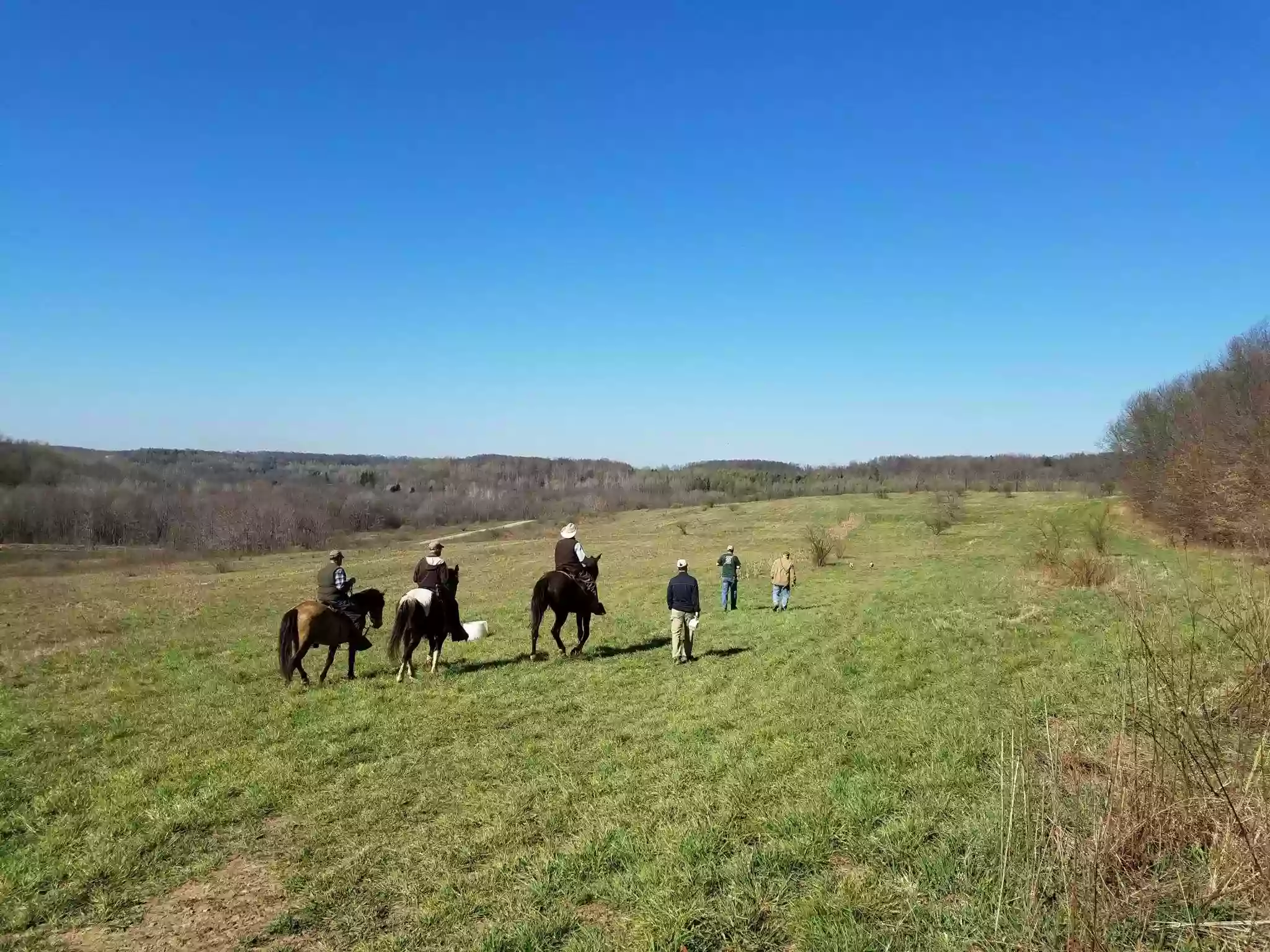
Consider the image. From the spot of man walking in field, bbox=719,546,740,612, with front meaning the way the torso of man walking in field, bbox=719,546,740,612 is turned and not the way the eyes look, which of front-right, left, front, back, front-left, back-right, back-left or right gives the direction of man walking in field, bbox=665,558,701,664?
back

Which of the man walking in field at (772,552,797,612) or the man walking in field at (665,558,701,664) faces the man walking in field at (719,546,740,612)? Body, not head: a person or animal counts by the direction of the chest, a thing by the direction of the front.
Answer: the man walking in field at (665,558,701,664)

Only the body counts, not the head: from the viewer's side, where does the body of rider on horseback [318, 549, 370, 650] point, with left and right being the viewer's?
facing away from the viewer and to the right of the viewer

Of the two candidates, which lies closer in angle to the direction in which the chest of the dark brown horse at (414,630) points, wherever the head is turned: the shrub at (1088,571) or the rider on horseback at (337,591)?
the shrub

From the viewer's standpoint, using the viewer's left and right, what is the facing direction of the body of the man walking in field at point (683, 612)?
facing away from the viewer

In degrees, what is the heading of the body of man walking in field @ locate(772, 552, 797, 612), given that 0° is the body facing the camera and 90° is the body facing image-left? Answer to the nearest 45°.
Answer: approximately 225°

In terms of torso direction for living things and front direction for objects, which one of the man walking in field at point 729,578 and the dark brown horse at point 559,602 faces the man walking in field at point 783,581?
the dark brown horse

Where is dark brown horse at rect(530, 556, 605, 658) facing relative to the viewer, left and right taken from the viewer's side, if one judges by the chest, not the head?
facing away from the viewer and to the right of the viewer

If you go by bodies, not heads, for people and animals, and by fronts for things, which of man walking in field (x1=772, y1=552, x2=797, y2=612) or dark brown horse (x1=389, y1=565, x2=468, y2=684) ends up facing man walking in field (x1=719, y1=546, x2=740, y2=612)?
the dark brown horse

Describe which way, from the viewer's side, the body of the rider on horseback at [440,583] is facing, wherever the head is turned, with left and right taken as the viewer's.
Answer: facing away from the viewer and to the right of the viewer

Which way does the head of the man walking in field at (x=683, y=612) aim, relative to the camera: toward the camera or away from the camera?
away from the camera

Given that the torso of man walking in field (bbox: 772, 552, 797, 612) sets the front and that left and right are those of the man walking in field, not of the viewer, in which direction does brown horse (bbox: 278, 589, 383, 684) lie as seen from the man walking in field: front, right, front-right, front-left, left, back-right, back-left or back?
back

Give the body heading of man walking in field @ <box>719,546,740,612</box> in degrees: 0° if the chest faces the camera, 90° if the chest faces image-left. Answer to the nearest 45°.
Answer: approximately 180°

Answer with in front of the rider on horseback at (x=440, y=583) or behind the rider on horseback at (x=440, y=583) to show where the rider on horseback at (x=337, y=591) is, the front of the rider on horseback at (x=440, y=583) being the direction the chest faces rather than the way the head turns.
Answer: behind

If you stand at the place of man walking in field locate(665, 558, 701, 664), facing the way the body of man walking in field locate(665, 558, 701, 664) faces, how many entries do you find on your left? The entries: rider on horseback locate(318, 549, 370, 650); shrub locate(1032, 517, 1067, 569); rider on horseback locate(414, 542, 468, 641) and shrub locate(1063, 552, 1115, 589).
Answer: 2
